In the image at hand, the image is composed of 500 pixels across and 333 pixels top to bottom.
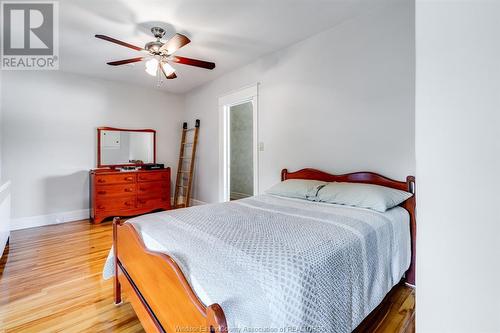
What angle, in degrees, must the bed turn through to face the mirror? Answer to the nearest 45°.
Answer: approximately 90° to its right

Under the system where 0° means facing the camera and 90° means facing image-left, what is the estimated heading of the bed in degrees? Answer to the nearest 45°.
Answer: approximately 45°

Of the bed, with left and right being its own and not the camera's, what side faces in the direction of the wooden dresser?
right
